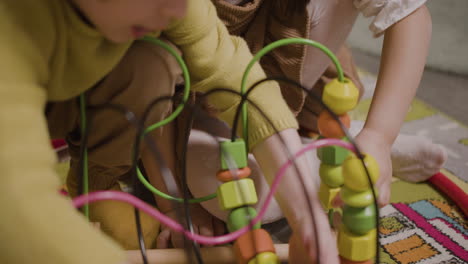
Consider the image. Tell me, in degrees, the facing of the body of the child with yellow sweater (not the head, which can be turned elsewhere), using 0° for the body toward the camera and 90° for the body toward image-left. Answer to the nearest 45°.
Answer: approximately 315°
